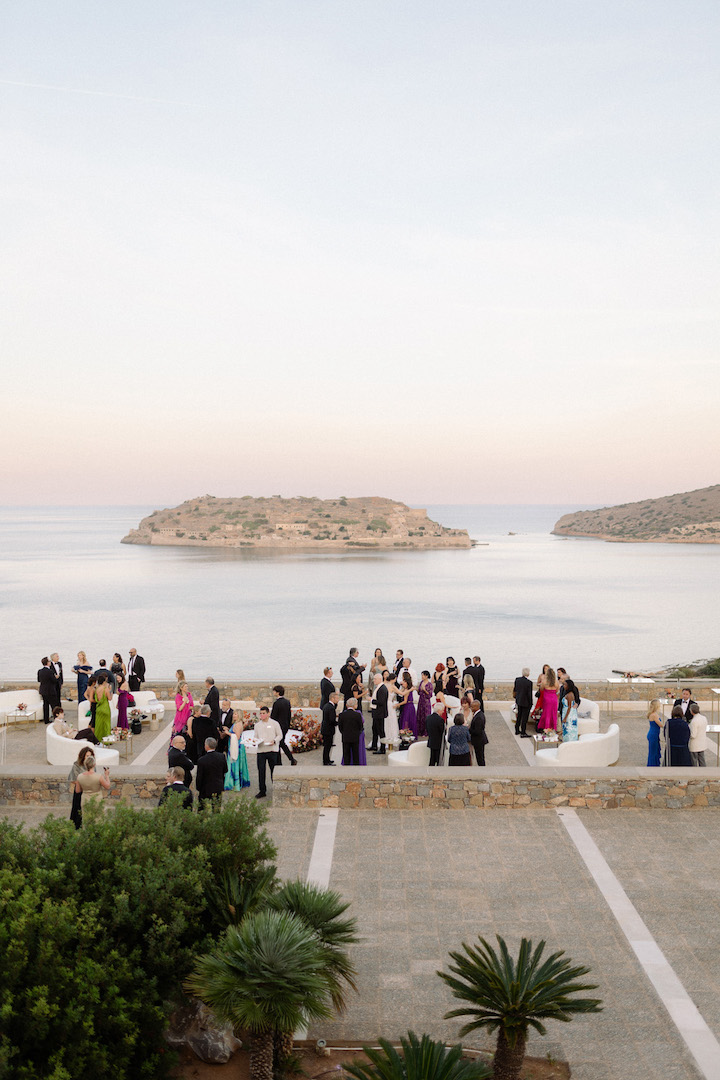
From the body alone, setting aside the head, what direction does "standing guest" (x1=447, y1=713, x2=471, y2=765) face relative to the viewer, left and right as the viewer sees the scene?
facing away from the viewer

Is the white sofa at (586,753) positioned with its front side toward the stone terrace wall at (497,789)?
no

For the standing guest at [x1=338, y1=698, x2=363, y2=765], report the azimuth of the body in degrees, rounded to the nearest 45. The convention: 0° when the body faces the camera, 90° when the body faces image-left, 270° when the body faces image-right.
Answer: approximately 180°

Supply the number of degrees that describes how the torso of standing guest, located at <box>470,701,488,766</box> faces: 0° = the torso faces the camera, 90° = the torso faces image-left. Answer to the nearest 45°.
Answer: approximately 45°

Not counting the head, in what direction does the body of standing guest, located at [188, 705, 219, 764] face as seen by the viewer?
away from the camera

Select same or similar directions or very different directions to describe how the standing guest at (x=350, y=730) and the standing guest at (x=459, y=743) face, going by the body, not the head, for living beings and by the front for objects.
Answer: same or similar directions
